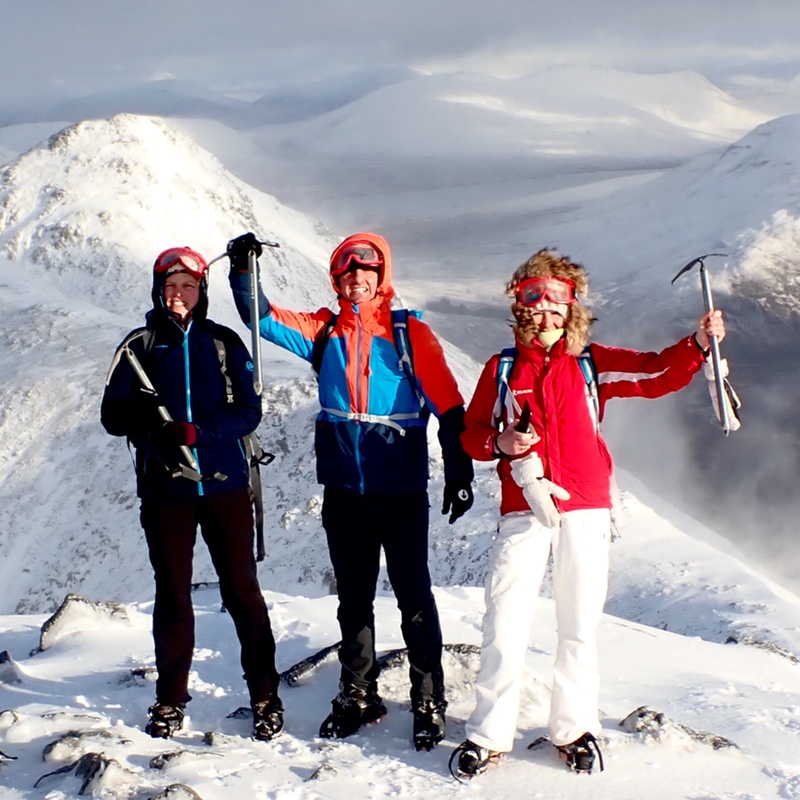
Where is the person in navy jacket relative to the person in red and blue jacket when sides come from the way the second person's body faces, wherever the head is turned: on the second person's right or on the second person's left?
on the second person's right

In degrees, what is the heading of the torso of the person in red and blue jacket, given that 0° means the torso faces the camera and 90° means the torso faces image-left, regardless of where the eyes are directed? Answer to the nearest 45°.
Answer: approximately 0°

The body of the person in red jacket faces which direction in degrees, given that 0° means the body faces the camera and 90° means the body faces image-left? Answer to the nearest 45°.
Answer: approximately 0°

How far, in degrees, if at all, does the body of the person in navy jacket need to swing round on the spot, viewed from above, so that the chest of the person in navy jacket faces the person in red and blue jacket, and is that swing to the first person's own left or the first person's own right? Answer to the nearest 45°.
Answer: approximately 90° to the first person's own left

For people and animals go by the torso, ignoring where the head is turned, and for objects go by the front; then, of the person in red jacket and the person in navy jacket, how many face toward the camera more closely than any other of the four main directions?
2

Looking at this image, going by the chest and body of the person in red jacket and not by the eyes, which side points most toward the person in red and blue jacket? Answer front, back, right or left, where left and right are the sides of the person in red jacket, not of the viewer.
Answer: right

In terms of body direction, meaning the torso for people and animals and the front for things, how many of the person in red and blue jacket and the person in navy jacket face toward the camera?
2

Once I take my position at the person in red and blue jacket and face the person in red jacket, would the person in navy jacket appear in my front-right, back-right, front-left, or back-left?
back-right

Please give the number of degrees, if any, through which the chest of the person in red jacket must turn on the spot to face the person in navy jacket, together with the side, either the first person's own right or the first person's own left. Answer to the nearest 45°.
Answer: approximately 90° to the first person's own right

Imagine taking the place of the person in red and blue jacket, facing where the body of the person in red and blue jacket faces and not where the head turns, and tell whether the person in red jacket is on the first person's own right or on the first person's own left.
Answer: on the first person's own left
